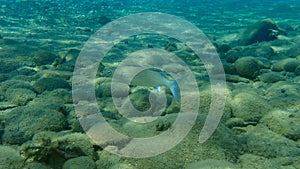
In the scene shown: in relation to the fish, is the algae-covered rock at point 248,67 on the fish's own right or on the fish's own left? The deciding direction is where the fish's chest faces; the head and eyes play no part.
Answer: on the fish's own right

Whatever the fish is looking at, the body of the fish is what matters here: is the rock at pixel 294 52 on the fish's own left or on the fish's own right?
on the fish's own right

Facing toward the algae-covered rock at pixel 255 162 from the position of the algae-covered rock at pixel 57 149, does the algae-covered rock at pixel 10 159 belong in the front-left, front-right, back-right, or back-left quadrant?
back-right

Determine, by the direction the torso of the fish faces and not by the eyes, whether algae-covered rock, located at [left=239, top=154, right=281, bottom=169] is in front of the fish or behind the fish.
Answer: behind

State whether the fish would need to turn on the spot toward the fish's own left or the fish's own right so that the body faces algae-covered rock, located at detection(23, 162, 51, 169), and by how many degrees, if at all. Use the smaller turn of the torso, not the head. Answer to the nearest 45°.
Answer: approximately 45° to the fish's own left

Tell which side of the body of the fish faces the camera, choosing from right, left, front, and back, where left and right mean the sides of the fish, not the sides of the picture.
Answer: left

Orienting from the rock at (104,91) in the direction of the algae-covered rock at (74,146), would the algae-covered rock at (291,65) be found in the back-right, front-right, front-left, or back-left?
back-left

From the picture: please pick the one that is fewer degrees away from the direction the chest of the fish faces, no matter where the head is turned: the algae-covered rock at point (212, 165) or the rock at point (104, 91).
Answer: the rock

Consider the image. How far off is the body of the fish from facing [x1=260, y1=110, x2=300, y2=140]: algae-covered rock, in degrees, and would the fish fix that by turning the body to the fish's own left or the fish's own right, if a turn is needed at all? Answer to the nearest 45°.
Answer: approximately 180°

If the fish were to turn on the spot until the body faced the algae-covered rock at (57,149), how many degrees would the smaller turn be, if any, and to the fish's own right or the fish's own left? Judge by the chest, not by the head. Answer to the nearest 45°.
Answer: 0° — it already faces it
